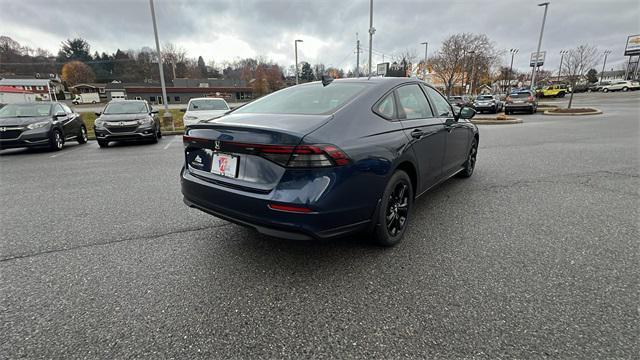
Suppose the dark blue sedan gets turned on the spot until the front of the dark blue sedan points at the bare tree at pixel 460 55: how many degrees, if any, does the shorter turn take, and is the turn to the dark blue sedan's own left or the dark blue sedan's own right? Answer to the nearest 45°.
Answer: approximately 45° to the dark blue sedan's own left

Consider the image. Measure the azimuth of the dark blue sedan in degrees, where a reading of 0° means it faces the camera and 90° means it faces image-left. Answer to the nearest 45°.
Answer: approximately 225°

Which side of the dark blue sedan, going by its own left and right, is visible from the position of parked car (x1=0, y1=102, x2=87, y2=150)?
left

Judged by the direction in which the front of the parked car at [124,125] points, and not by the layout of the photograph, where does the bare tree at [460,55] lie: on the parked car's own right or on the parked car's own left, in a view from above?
on the parked car's own left

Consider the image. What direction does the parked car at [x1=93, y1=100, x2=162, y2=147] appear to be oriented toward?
toward the camera

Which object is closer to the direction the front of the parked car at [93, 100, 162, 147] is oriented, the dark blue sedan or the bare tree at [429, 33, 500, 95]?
the dark blue sedan

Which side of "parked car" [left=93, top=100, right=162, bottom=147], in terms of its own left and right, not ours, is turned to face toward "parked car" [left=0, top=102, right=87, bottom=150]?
right

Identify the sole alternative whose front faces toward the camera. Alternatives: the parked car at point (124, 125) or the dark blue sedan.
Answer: the parked car

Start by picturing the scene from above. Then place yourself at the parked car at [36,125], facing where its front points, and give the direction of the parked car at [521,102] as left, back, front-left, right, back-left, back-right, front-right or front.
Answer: back-left

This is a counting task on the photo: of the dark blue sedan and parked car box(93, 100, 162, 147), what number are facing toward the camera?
1

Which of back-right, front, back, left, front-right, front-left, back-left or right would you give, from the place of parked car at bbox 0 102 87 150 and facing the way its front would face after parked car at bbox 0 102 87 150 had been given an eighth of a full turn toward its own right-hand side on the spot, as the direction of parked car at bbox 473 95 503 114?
back

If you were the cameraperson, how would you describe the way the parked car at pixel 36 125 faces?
facing the viewer and to the left of the viewer

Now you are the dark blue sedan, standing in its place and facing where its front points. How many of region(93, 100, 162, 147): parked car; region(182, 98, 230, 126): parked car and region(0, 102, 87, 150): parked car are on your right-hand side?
0

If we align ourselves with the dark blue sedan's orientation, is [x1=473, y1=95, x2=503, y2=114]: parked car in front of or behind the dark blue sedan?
in front

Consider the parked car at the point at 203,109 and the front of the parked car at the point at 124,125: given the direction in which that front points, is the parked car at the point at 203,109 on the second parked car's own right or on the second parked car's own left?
on the second parked car's own left

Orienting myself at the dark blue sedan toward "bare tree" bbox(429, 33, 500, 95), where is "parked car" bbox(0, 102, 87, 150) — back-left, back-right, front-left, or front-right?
front-left
